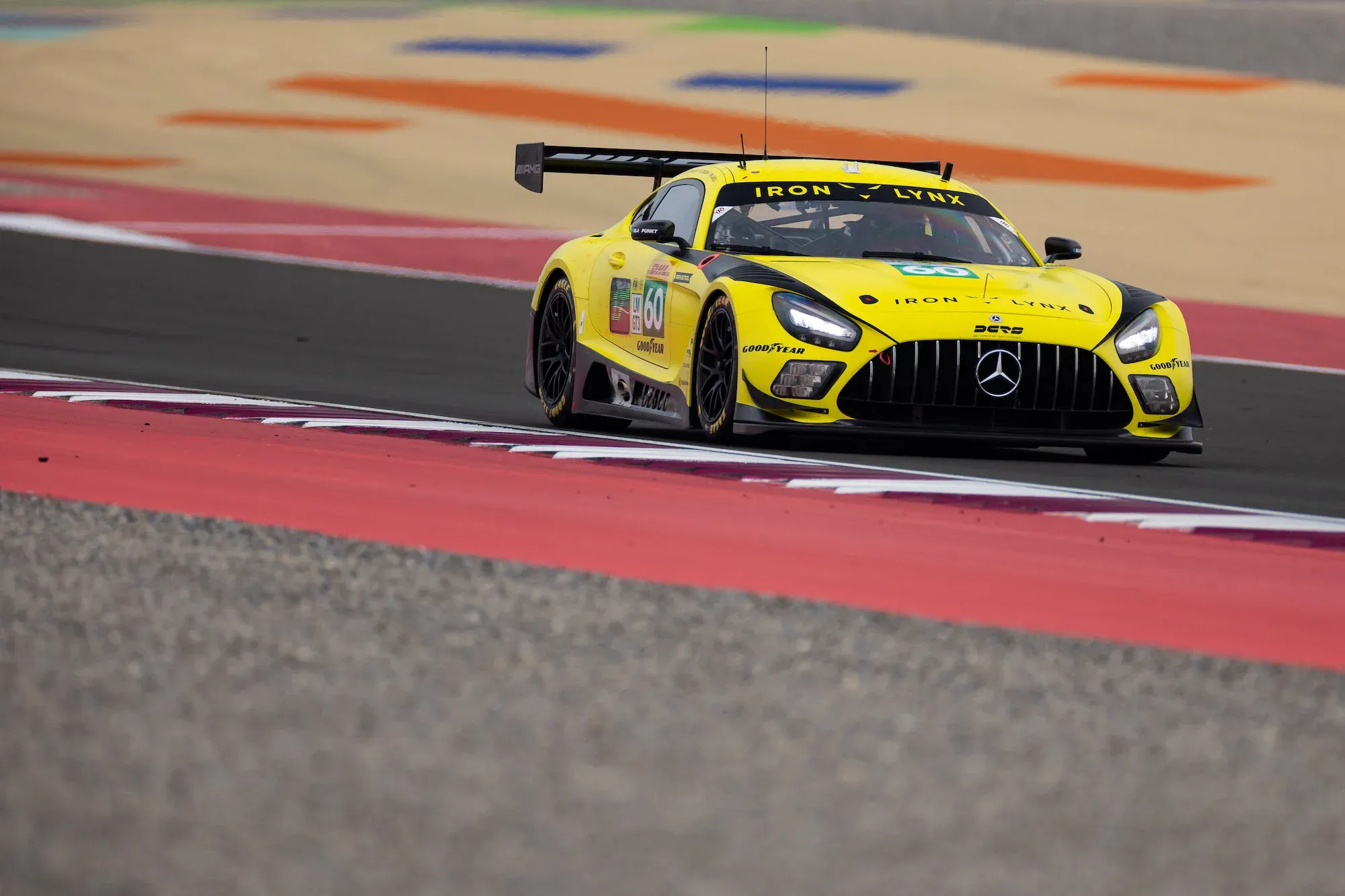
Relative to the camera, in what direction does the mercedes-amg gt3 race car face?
facing the viewer and to the right of the viewer
